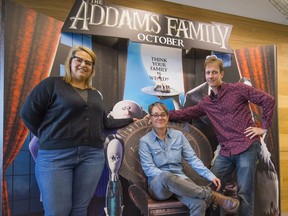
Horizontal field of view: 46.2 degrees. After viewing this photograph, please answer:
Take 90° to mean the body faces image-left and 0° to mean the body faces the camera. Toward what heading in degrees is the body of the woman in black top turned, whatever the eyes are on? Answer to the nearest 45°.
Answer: approximately 315°

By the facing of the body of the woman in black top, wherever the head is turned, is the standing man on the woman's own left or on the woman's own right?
on the woman's own left

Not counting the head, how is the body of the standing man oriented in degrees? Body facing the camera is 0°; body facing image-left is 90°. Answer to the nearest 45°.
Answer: approximately 45°

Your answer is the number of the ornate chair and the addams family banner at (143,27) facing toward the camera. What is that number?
2

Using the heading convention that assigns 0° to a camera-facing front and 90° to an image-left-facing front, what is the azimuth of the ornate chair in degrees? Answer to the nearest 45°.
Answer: approximately 0°

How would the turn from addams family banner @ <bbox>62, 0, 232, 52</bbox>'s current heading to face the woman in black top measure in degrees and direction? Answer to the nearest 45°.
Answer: approximately 45° to its right
